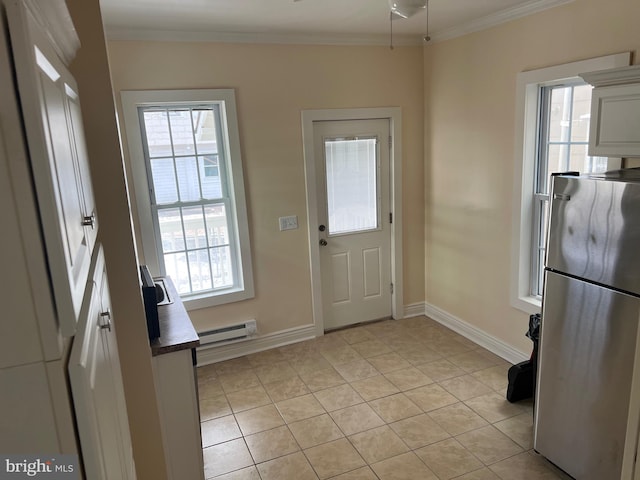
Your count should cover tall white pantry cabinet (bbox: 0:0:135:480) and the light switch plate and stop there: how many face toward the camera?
1

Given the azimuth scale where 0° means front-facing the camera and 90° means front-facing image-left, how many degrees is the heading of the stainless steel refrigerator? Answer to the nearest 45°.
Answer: approximately 45°

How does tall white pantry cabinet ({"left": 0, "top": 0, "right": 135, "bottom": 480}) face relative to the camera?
to the viewer's right

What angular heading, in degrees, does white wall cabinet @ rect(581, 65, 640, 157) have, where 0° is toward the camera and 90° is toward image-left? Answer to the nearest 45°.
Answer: approximately 45°

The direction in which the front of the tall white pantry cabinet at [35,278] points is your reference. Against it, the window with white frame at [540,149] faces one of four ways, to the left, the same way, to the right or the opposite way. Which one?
the opposite way

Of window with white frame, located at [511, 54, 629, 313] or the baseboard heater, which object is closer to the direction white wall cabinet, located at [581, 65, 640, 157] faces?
the baseboard heater

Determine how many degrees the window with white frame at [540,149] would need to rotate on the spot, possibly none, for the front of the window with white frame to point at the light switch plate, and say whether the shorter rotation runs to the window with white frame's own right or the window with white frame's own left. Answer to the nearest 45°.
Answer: approximately 45° to the window with white frame's own right

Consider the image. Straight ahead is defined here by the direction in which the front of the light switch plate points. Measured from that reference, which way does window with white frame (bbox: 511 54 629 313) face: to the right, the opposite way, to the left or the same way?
to the right

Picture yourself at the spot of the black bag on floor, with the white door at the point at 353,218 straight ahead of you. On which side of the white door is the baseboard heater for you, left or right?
left

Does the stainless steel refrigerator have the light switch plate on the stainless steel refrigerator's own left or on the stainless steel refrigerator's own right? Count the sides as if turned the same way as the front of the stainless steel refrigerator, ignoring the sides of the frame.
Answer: on the stainless steel refrigerator's own right

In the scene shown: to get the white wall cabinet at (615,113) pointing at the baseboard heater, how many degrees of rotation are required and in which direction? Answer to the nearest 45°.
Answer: approximately 45° to its right

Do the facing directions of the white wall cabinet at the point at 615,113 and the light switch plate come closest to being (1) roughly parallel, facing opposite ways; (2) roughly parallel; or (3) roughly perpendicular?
roughly perpendicular

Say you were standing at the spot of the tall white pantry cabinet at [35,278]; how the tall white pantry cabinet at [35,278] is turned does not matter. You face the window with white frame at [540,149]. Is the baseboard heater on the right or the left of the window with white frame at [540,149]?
left
